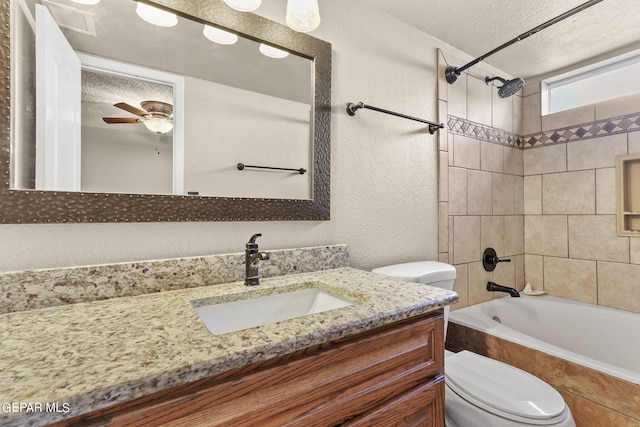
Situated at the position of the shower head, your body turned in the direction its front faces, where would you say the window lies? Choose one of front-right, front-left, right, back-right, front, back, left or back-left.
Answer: left

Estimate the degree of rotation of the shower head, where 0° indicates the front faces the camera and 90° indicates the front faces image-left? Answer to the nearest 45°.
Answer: approximately 315°

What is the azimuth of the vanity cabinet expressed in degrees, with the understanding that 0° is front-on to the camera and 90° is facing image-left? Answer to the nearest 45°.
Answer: approximately 315°

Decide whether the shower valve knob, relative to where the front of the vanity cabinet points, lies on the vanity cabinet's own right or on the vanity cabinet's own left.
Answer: on the vanity cabinet's own left

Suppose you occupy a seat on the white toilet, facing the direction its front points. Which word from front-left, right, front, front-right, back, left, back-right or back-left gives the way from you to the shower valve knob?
back-left

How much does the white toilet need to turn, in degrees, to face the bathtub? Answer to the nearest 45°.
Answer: approximately 135° to its left

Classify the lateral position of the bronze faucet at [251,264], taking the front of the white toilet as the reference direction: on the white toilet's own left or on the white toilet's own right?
on the white toilet's own right

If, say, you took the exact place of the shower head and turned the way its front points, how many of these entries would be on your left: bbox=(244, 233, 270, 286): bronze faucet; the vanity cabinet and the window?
1
